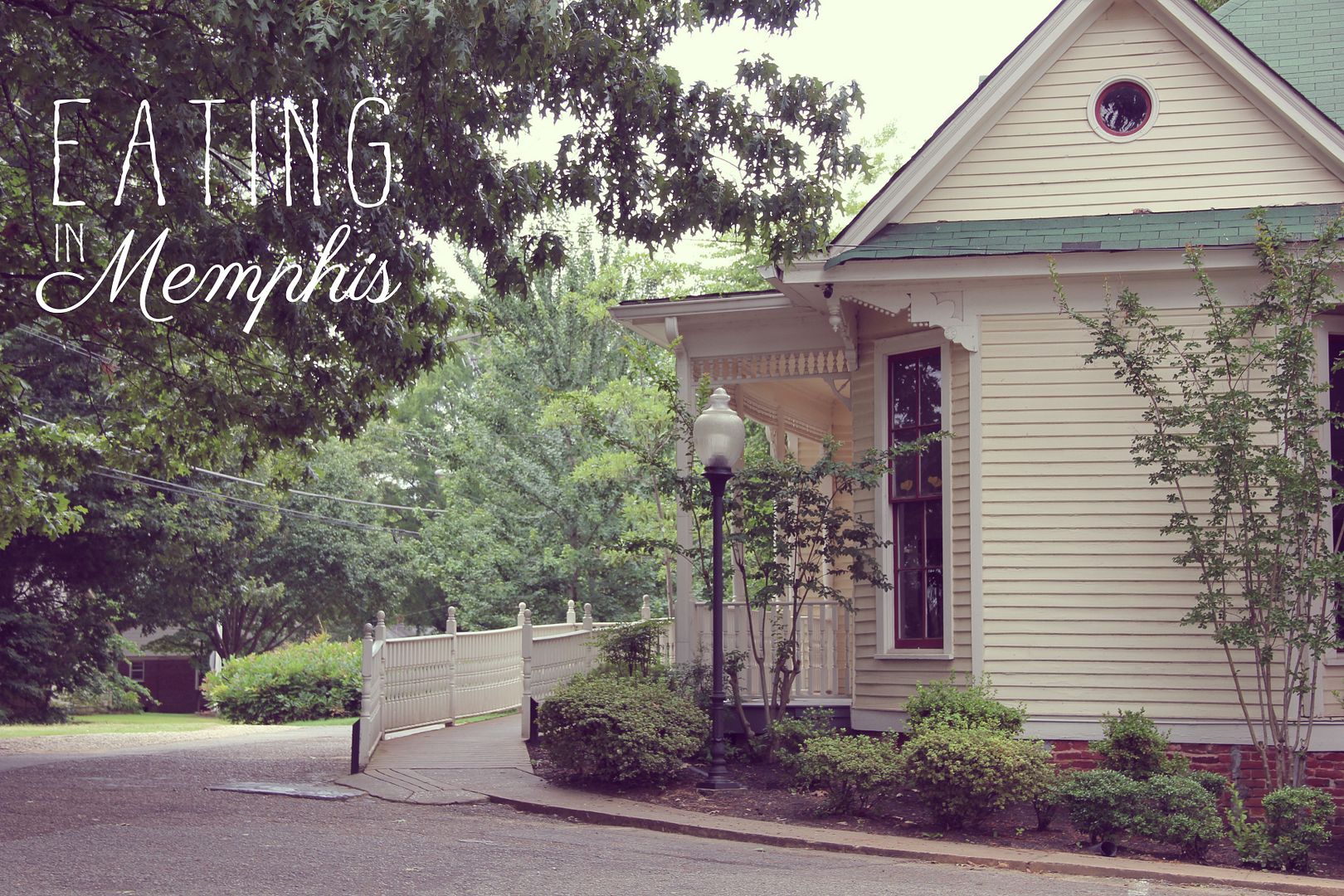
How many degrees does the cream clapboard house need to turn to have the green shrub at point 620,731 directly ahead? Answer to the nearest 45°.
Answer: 0° — it already faces it

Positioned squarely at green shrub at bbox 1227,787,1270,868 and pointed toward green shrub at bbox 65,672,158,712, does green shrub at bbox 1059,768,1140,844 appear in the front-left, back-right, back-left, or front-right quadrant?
front-left

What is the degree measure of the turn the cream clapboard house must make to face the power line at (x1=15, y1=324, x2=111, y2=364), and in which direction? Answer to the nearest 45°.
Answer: approximately 45° to its right

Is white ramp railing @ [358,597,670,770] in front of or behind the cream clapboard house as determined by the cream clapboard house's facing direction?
in front

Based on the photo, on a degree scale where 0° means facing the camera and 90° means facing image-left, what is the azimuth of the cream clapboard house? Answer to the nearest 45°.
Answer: approximately 90°

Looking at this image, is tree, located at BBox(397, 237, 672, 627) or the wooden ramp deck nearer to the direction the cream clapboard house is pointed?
the wooden ramp deck

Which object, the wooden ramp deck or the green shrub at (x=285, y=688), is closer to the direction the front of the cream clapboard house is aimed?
the wooden ramp deck

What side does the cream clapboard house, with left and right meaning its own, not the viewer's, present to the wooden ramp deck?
front
